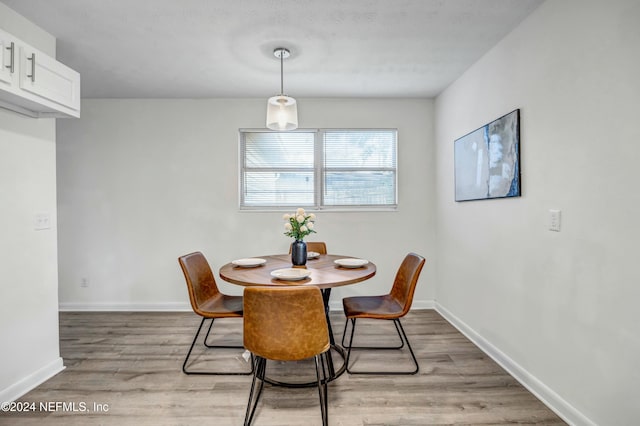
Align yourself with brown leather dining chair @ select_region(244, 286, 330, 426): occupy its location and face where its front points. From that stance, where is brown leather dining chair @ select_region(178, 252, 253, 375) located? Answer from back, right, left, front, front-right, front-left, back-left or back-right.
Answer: front-left

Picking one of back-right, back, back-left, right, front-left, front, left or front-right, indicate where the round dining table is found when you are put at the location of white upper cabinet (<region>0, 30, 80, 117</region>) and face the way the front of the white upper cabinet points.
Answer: front

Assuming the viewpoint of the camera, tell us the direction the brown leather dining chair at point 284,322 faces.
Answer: facing away from the viewer

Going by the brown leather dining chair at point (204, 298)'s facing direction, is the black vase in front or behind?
in front

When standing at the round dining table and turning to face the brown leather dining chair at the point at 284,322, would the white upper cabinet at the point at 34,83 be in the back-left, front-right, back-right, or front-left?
front-right

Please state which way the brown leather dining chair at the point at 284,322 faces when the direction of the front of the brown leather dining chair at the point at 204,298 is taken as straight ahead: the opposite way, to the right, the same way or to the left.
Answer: to the left

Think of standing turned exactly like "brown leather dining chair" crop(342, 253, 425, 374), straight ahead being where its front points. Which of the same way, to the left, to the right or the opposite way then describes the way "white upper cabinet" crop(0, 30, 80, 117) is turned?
the opposite way

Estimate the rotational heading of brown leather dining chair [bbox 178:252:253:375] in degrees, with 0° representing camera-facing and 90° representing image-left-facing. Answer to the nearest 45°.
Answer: approximately 270°

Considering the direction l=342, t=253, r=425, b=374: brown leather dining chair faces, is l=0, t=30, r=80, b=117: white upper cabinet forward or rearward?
forward

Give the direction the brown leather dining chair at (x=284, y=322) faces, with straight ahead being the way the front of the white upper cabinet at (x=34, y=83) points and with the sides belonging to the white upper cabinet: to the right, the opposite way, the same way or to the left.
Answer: to the left

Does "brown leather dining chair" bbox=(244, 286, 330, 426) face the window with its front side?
yes

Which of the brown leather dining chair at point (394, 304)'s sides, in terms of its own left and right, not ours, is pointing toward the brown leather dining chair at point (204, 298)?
front

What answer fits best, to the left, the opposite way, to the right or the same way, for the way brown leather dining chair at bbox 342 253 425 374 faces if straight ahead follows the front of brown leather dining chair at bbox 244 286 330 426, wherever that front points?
to the left

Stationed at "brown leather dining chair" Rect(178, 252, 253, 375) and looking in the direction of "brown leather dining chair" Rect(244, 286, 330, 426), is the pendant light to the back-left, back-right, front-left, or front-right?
front-left

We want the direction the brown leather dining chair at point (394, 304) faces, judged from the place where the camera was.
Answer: facing to the left of the viewer

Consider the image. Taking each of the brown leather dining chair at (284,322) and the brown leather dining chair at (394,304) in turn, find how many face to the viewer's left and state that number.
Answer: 1

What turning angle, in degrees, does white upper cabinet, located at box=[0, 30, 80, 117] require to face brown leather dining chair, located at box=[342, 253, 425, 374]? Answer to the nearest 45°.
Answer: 0° — it already faces it

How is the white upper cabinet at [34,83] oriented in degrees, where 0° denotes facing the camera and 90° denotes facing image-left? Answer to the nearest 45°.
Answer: approximately 315°

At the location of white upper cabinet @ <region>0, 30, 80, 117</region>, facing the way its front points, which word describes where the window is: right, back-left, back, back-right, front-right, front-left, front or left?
front-left
